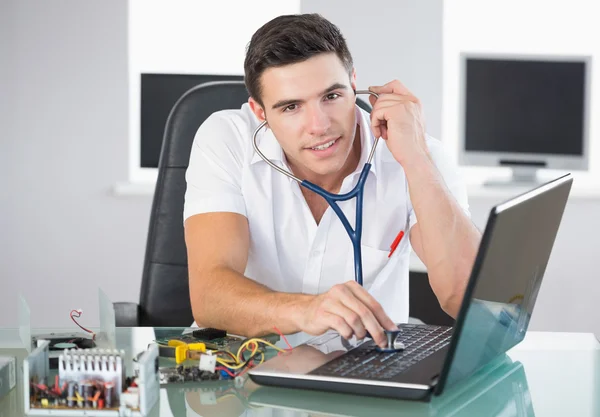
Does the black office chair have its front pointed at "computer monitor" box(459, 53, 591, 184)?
no

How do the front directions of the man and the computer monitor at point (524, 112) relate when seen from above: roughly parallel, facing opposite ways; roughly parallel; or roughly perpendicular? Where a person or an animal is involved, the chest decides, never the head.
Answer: roughly parallel

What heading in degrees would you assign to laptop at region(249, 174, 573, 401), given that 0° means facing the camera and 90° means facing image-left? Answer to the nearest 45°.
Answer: approximately 135°

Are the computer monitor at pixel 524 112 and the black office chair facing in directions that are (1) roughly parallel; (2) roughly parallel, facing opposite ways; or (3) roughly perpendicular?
roughly parallel

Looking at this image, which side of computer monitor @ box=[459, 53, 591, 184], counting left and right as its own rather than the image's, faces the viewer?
front

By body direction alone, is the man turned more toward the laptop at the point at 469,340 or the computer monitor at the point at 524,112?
the laptop

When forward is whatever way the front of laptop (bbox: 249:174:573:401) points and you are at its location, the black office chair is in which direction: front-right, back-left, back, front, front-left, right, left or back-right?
front

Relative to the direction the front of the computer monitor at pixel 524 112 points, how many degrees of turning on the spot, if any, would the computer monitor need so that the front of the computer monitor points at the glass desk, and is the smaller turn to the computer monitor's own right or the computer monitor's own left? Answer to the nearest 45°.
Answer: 0° — it already faces it

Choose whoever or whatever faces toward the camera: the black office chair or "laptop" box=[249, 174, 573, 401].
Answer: the black office chair

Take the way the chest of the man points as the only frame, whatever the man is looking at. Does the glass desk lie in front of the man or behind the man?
in front

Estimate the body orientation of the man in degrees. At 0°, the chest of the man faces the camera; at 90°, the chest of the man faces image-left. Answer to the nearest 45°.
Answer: approximately 0°

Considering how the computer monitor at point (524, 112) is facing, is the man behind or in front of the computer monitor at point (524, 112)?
in front

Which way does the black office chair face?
toward the camera

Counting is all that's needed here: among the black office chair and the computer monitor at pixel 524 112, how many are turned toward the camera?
2

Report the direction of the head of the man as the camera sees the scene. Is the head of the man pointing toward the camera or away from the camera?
toward the camera

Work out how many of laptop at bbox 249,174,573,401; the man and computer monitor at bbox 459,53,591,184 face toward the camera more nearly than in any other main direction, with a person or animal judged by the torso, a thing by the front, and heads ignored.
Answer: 2
